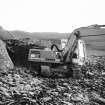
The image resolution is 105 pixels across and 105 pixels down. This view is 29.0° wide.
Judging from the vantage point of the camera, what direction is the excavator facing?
facing the viewer and to the right of the viewer
